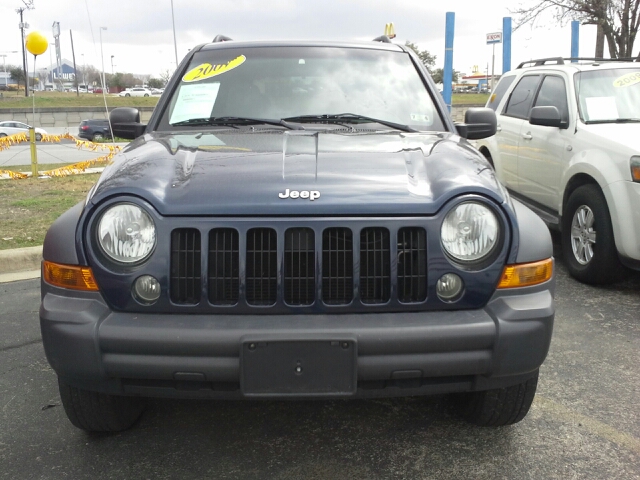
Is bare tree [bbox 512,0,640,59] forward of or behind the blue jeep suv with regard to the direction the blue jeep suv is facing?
behind

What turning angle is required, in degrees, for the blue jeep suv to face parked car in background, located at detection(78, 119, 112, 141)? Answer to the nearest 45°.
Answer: approximately 180°

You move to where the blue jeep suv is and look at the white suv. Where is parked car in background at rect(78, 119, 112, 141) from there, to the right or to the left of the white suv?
left

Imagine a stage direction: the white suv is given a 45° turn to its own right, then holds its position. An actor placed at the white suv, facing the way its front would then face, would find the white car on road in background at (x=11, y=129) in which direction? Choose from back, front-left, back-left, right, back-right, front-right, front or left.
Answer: back-right

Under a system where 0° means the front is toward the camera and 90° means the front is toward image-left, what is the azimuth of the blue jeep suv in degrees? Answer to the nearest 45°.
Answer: approximately 0°

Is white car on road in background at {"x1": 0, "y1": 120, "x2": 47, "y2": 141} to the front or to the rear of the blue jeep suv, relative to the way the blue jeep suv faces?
to the rear

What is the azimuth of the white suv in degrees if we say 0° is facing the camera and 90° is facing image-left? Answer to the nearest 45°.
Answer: approximately 315°

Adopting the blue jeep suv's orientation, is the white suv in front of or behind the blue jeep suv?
behind

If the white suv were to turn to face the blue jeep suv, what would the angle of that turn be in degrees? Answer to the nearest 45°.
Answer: approximately 45° to its right

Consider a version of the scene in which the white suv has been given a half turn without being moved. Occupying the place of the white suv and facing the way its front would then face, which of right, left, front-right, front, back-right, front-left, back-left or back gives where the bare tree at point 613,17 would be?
front-right
